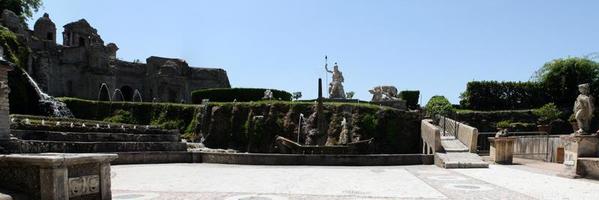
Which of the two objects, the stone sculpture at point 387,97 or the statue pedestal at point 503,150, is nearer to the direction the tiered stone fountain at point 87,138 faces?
the statue pedestal

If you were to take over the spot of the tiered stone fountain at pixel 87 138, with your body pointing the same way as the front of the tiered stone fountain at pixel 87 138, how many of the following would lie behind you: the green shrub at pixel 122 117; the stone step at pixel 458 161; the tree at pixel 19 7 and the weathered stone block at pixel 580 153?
2

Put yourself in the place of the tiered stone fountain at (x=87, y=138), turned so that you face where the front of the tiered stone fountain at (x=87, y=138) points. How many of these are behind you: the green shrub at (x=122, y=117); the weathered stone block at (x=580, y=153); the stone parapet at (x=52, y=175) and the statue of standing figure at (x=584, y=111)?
1

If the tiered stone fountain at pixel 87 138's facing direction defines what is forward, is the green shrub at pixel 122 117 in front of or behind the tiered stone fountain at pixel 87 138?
behind

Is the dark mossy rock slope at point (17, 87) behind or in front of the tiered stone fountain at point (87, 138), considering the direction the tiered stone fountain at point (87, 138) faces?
behind

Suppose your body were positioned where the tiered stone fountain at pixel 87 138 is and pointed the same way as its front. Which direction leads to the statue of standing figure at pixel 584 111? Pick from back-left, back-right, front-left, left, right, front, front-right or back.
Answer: front-left

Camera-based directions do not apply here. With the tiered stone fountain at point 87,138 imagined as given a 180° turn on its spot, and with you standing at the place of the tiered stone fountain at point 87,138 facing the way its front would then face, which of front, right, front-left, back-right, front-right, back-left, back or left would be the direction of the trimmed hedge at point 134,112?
front

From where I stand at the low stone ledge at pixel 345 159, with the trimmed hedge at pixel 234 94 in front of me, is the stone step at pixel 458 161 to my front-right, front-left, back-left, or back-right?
back-right

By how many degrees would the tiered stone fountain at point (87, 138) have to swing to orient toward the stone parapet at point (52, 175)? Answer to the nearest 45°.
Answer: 0° — it already faces it

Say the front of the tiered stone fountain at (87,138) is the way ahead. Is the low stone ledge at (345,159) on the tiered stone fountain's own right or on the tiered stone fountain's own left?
on the tiered stone fountain's own left

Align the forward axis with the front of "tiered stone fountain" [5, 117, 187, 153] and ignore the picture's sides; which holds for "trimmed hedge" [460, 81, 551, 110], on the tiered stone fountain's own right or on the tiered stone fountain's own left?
on the tiered stone fountain's own left

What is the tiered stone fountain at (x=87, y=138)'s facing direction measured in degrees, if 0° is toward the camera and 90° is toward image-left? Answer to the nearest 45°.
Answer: approximately 0°

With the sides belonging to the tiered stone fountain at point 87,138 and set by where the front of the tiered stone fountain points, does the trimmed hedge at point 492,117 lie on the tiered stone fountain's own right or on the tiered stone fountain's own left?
on the tiered stone fountain's own left
